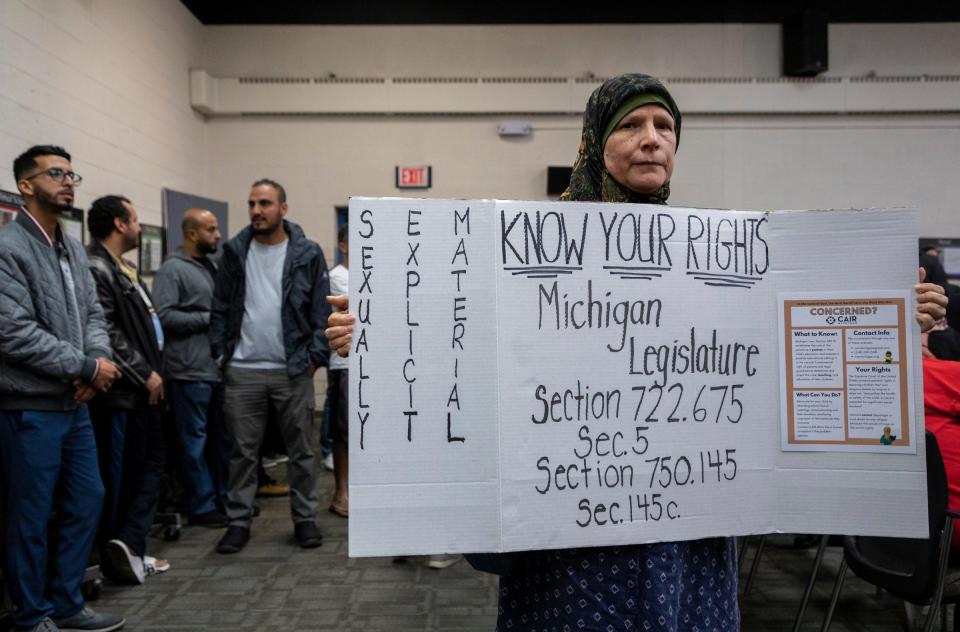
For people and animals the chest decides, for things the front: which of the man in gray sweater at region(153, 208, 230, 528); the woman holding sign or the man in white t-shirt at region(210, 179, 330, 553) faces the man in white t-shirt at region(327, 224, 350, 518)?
the man in gray sweater

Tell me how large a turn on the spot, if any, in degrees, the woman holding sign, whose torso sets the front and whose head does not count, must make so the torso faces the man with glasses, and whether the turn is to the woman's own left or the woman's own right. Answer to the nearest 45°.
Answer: approximately 135° to the woman's own right

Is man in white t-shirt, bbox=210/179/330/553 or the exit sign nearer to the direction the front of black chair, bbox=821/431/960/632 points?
the man in white t-shirt

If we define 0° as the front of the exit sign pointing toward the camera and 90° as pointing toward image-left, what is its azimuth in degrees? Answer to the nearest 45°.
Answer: approximately 0°

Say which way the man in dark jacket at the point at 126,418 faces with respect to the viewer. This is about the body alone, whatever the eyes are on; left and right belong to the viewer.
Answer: facing to the right of the viewer

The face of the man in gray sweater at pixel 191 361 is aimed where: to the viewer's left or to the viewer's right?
to the viewer's right

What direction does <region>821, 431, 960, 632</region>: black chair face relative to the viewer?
to the viewer's left
